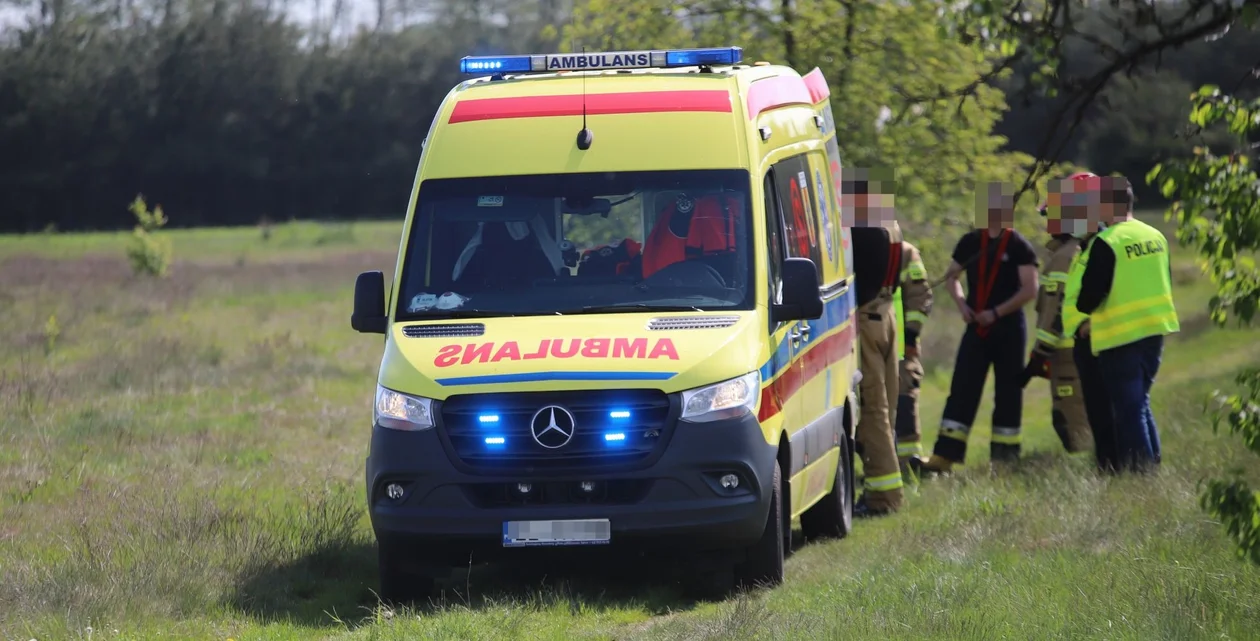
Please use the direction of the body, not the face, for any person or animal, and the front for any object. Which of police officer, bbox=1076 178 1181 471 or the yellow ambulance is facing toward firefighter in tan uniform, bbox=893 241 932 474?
the police officer

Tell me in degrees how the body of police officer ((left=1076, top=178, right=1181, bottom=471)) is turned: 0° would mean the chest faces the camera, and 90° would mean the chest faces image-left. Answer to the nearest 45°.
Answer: approximately 135°

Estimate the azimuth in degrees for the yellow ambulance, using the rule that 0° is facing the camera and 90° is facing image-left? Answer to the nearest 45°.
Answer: approximately 0°

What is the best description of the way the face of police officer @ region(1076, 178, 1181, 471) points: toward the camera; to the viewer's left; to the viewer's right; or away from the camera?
to the viewer's left

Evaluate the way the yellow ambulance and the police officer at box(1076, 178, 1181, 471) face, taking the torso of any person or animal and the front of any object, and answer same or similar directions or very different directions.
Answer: very different directions

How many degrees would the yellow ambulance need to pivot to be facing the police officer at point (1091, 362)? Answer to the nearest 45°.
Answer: approximately 135° to its left

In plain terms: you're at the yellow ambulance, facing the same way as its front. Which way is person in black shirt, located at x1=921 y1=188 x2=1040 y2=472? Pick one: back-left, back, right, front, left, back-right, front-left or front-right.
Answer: back-left
